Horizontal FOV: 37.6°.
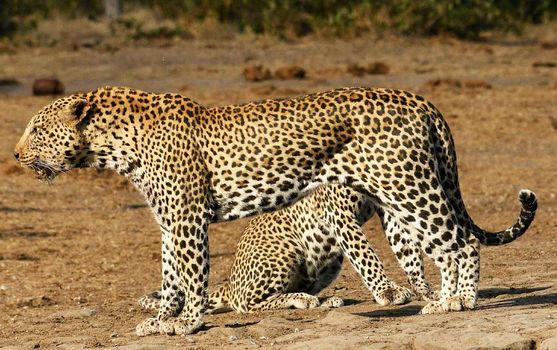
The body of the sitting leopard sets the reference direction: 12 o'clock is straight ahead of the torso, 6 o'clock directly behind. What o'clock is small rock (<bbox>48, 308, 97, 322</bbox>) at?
The small rock is roughly at 6 o'clock from the sitting leopard.

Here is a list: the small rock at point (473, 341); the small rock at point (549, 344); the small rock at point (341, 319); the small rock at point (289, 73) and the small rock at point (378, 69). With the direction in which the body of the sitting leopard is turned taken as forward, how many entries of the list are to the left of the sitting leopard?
2

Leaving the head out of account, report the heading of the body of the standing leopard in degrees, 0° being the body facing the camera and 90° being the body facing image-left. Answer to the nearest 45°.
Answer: approximately 90°

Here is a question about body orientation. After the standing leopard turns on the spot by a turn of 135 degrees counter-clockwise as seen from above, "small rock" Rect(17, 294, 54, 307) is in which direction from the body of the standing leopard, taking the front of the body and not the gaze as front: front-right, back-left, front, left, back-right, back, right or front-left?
back

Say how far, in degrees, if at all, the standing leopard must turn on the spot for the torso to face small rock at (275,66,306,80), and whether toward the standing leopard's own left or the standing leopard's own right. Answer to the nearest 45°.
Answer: approximately 90° to the standing leopard's own right

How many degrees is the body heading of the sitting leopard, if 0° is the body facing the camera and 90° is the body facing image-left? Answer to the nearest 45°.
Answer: approximately 270°

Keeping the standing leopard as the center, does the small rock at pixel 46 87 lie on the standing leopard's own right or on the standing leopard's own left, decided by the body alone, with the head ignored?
on the standing leopard's own right

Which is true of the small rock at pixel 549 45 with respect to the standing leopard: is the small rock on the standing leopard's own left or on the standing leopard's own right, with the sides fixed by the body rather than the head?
on the standing leopard's own right

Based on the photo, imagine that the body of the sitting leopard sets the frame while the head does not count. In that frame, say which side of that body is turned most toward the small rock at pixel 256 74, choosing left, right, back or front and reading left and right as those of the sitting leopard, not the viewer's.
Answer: left
